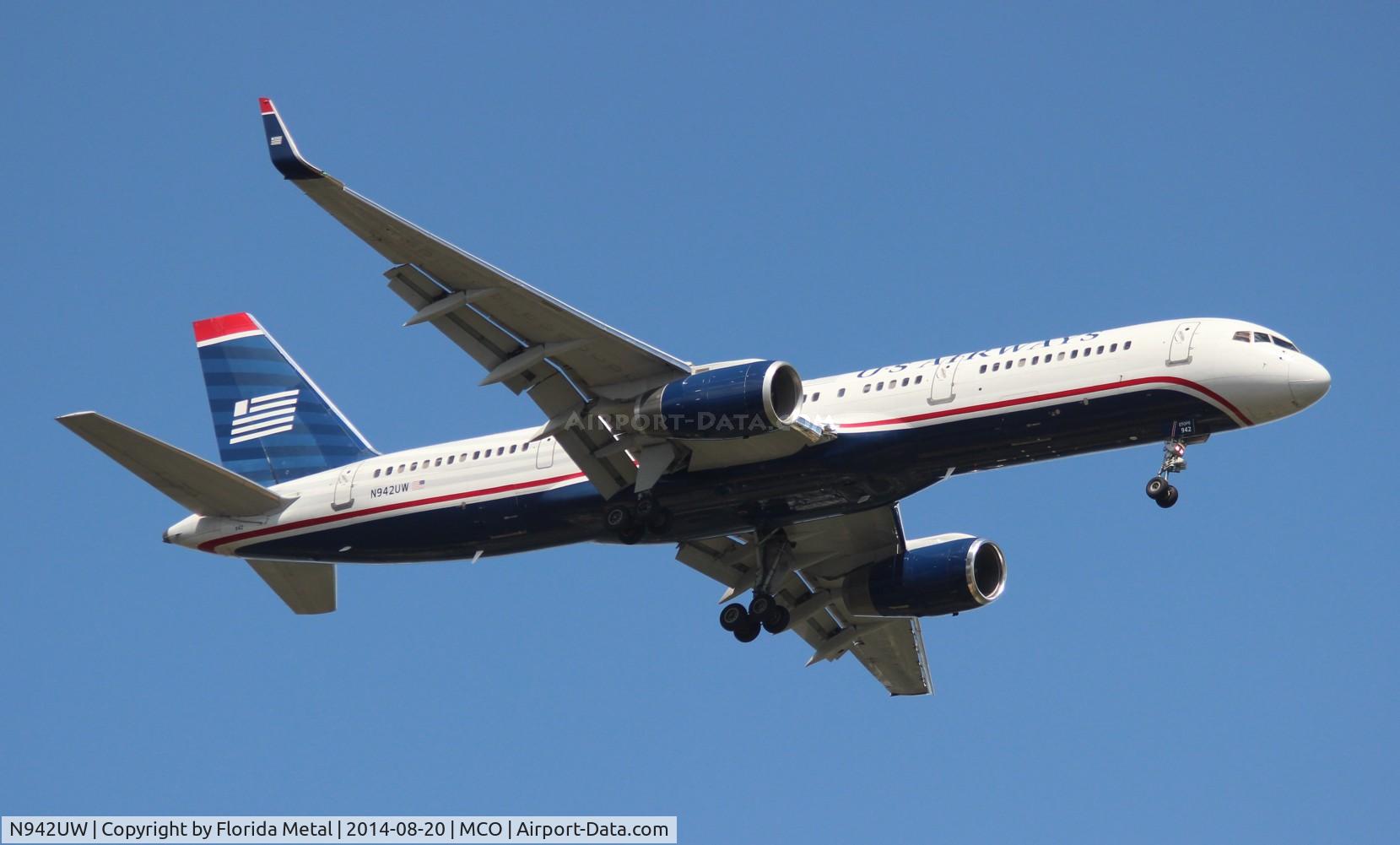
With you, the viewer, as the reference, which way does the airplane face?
facing the viewer and to the right of the viewer
